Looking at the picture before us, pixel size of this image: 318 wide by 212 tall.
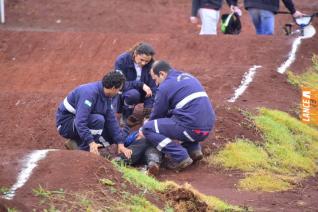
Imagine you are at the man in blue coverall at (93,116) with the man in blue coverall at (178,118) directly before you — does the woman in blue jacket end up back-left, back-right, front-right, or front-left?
front-left

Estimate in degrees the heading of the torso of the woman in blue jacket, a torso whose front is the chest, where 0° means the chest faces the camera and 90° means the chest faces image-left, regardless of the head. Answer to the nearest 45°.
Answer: approximately 0°

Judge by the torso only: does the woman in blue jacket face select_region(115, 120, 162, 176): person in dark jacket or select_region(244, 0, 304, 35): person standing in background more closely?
the person in dark jacket

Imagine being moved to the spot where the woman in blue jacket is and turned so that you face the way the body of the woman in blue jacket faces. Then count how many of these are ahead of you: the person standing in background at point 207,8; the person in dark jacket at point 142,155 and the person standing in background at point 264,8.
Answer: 1

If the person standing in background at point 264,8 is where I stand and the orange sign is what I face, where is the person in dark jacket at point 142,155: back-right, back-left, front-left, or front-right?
front-right

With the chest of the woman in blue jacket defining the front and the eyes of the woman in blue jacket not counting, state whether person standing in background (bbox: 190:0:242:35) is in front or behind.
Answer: behind

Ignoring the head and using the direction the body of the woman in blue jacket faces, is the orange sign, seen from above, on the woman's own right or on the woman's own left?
on the woman's own left

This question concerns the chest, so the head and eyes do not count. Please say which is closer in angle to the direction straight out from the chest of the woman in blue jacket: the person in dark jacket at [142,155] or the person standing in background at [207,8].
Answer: the person in dark jacket

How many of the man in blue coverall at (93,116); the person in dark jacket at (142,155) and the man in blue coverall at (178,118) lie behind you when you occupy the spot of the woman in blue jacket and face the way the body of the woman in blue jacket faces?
0

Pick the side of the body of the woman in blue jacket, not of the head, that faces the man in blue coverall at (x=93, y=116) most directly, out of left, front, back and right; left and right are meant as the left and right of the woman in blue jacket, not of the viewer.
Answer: right

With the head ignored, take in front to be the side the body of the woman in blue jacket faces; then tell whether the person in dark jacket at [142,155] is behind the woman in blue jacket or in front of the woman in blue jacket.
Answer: in front

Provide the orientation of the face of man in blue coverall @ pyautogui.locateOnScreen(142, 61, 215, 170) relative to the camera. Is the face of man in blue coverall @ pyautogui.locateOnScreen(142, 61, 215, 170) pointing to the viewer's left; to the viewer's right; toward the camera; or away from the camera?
to the viewer's left

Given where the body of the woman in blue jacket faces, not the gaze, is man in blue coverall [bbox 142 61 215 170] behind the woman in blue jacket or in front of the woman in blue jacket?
in front

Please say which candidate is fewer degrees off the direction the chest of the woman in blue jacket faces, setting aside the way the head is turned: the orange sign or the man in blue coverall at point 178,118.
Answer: the man in blue coverall

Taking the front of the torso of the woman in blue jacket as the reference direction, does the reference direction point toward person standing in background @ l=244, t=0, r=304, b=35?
no
